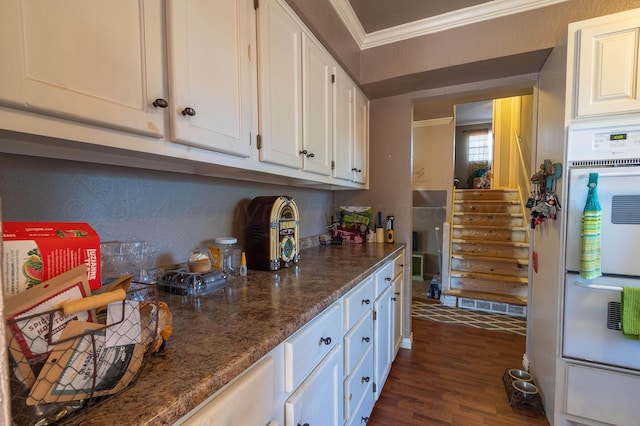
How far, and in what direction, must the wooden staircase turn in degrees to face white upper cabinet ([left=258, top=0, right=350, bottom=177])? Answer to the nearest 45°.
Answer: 0° — it already faces it

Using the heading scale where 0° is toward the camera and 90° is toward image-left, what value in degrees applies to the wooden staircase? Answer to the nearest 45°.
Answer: approximately 0°

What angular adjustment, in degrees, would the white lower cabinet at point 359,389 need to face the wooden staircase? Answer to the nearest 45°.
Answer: approximately 90° to its left

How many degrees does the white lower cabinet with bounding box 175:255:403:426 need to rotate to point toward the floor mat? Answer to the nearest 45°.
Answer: approximately 90° to its left

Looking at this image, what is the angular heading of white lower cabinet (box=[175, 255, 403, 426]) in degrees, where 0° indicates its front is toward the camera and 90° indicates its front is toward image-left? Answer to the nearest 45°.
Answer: approximately 315°

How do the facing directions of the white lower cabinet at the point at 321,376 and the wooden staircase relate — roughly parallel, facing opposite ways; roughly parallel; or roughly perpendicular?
roughly perpendicular

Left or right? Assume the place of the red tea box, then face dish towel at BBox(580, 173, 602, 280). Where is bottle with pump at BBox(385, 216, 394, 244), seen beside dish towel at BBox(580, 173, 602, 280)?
left
